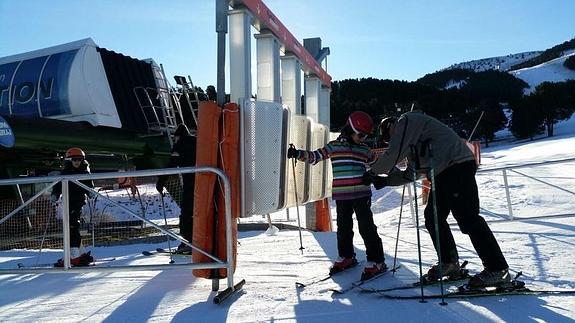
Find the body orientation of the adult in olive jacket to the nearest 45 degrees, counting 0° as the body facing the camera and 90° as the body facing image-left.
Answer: approximately 90°

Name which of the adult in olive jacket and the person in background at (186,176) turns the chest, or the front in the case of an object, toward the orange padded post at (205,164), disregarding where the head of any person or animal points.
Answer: the adult in olive jacket

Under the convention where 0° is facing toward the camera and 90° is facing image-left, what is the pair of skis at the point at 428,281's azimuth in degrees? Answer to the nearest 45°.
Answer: approximately 90°

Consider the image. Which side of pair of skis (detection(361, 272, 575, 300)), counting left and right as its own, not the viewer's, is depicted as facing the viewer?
left
